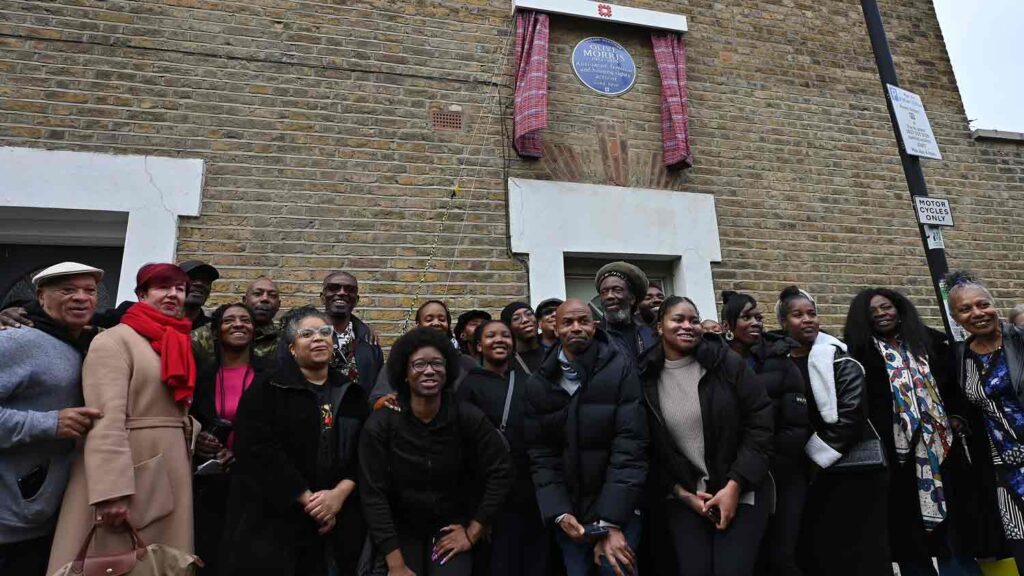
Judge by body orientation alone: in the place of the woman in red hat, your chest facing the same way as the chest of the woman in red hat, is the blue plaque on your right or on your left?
on your left

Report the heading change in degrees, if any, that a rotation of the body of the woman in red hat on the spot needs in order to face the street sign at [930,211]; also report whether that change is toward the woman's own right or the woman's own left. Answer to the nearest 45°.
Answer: approximately 45° to the woman's own left

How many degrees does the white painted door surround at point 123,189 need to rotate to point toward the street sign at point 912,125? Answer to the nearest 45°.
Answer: approximately 45° to its left

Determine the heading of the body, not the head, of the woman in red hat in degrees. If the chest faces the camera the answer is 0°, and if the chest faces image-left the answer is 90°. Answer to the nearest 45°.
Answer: approximately 315°

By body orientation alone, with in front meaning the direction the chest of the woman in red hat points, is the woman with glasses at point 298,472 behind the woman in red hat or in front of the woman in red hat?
in front

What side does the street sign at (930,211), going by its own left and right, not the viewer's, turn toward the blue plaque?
right

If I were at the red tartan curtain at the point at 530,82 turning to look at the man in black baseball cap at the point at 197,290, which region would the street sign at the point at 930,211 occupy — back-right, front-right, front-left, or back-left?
back-left

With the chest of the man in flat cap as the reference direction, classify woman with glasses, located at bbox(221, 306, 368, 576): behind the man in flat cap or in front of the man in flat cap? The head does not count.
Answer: in front

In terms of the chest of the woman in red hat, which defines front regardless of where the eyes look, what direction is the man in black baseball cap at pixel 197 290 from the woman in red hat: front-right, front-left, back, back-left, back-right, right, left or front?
back-left

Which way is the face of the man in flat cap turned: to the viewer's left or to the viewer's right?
to the viewer's right

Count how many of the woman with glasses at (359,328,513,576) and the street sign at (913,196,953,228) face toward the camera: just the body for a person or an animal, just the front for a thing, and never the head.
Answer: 2

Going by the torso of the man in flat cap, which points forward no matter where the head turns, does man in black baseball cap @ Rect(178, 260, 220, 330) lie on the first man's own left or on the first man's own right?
on the first man's own left

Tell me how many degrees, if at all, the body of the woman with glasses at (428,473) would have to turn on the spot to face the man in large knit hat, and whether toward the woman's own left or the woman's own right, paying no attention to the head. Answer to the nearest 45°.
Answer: approximately 135° to the woman's own left

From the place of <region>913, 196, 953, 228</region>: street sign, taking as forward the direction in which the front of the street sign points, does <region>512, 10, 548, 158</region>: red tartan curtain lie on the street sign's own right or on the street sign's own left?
on the street sign's own right
